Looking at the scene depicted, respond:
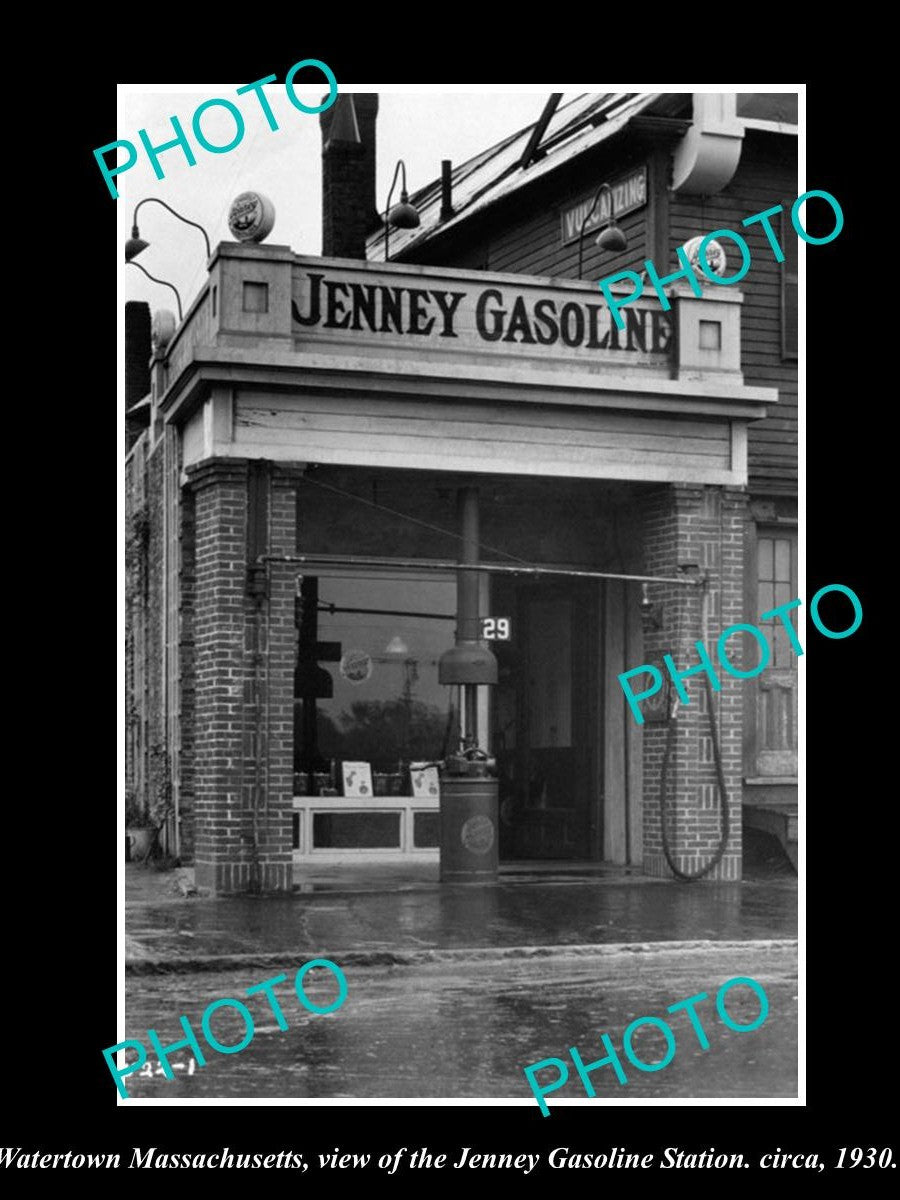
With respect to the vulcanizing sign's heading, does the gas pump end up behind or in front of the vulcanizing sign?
in front

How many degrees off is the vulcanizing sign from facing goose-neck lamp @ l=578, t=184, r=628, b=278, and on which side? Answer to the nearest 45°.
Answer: approximately 45° to its left

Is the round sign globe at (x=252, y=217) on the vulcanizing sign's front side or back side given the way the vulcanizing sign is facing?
on the front side

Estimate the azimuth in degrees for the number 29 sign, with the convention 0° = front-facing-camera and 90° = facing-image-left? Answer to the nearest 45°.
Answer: approximately 0°

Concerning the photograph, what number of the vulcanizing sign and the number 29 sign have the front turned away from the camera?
0
